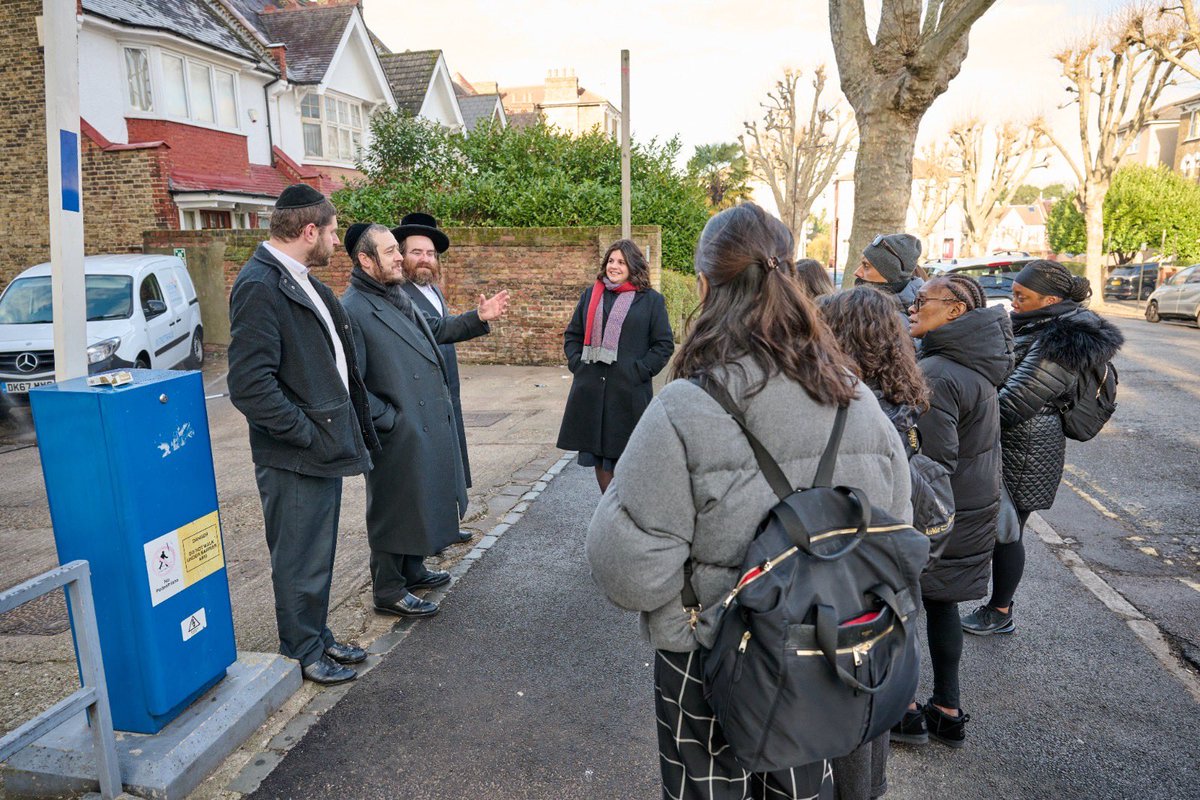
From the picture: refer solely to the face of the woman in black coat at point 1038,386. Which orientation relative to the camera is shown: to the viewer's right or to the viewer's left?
to the viewer's left

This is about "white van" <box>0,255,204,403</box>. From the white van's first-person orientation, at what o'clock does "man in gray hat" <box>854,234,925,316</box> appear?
The man in gray hat is roughly at 10 o'clock from the white van.

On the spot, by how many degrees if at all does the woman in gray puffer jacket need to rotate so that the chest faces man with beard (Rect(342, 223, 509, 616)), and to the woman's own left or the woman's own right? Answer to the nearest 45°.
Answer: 0° — they already face them

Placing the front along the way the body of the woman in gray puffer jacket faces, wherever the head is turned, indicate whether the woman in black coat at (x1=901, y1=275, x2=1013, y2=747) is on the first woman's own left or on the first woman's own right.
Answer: on the first woman's own right

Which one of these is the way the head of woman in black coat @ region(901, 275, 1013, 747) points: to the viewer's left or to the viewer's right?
to the viewer's left

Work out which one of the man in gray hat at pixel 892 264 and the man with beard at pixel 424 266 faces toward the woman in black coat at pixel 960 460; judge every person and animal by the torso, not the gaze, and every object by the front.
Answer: the man with beard

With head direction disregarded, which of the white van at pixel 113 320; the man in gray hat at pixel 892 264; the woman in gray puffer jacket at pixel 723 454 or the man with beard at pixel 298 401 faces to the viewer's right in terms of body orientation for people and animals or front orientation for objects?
the man with beard

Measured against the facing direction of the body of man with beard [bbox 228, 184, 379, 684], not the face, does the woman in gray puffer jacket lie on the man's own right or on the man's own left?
on the man's own right

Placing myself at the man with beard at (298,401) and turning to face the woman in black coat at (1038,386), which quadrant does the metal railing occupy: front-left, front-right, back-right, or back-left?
back-right

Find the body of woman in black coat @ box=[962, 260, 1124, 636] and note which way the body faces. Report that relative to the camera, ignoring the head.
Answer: to the viewer's left

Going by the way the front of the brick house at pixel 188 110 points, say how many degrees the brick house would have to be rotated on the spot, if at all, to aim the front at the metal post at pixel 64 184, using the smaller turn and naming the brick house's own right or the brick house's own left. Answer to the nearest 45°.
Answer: approximately 45° to the brick house's own right

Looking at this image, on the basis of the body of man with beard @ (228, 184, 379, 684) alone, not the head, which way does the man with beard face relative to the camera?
to the viewer's right
